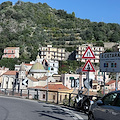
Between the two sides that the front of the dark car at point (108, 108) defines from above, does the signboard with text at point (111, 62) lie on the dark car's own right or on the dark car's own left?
on the dark car's own right

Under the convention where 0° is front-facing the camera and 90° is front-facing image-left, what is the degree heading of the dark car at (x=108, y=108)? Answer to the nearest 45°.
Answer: approximately 135°

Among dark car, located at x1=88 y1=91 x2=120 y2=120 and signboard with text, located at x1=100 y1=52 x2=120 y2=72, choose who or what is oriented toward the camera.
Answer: the signboard with text

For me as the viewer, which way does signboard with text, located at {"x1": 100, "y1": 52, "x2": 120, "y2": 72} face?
facing the viewer

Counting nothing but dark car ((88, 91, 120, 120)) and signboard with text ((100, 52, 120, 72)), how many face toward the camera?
1

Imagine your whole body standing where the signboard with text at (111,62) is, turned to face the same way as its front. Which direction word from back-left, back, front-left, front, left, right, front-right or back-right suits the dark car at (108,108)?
front
